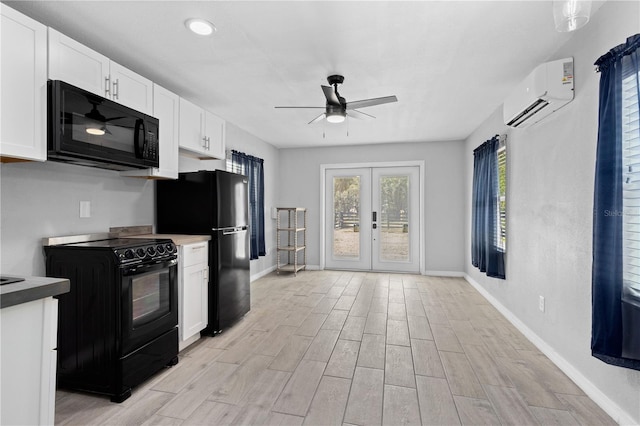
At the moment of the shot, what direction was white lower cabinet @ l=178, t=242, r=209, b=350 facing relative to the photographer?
facing the viewer and to the right of the viewer

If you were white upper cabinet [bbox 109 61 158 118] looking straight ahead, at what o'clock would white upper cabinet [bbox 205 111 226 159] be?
white upper cabinet [bbox 205 111 226 159] is roughly at 9 o'clock from white upper cabinet [bbox 109 61 158 118].

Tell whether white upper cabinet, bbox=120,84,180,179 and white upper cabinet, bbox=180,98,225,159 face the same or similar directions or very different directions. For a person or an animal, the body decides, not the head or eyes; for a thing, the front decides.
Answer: same or similar directions

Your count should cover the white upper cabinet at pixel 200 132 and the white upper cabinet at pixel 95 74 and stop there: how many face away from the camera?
0

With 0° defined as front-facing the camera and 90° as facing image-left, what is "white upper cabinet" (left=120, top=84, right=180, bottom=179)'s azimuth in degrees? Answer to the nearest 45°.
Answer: approximately 315°

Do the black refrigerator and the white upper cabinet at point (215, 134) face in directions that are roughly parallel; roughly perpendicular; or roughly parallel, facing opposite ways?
roughly parallel

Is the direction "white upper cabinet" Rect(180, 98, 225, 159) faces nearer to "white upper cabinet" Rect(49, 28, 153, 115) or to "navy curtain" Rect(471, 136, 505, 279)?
the navy curtain

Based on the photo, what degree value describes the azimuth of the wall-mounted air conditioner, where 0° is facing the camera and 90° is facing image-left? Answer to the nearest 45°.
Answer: approximately 45°

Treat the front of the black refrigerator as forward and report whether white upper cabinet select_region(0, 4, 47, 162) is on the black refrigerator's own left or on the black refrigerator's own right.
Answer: on the black refrigerator's own right

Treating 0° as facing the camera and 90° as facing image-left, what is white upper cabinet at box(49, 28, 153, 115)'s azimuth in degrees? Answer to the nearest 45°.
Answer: approximately 315°

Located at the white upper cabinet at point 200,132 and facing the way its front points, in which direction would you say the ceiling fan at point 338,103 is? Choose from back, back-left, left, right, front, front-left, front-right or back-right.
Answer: front

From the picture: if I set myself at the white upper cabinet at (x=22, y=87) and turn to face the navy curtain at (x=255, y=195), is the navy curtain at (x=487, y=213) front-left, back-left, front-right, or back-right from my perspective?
front-right

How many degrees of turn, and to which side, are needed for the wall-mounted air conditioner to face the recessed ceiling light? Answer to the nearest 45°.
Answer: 0° — it already faces it

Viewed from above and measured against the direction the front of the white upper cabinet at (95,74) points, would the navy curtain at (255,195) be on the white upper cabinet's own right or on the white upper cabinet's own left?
on the white upper cabinet's own left

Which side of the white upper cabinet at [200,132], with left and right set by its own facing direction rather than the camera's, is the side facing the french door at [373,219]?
left

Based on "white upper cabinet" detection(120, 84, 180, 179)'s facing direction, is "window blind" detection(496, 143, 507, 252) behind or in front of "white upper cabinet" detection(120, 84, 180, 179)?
in front

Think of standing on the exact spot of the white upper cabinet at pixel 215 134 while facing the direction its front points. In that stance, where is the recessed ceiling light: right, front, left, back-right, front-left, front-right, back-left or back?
front-right

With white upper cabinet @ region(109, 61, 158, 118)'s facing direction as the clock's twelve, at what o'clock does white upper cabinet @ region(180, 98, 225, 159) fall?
white upper cabinet @ region(180, 98, 225, 159) is roughly at 9 o'clock from white upper cabinet @ region(109, 61, 158, 118).
